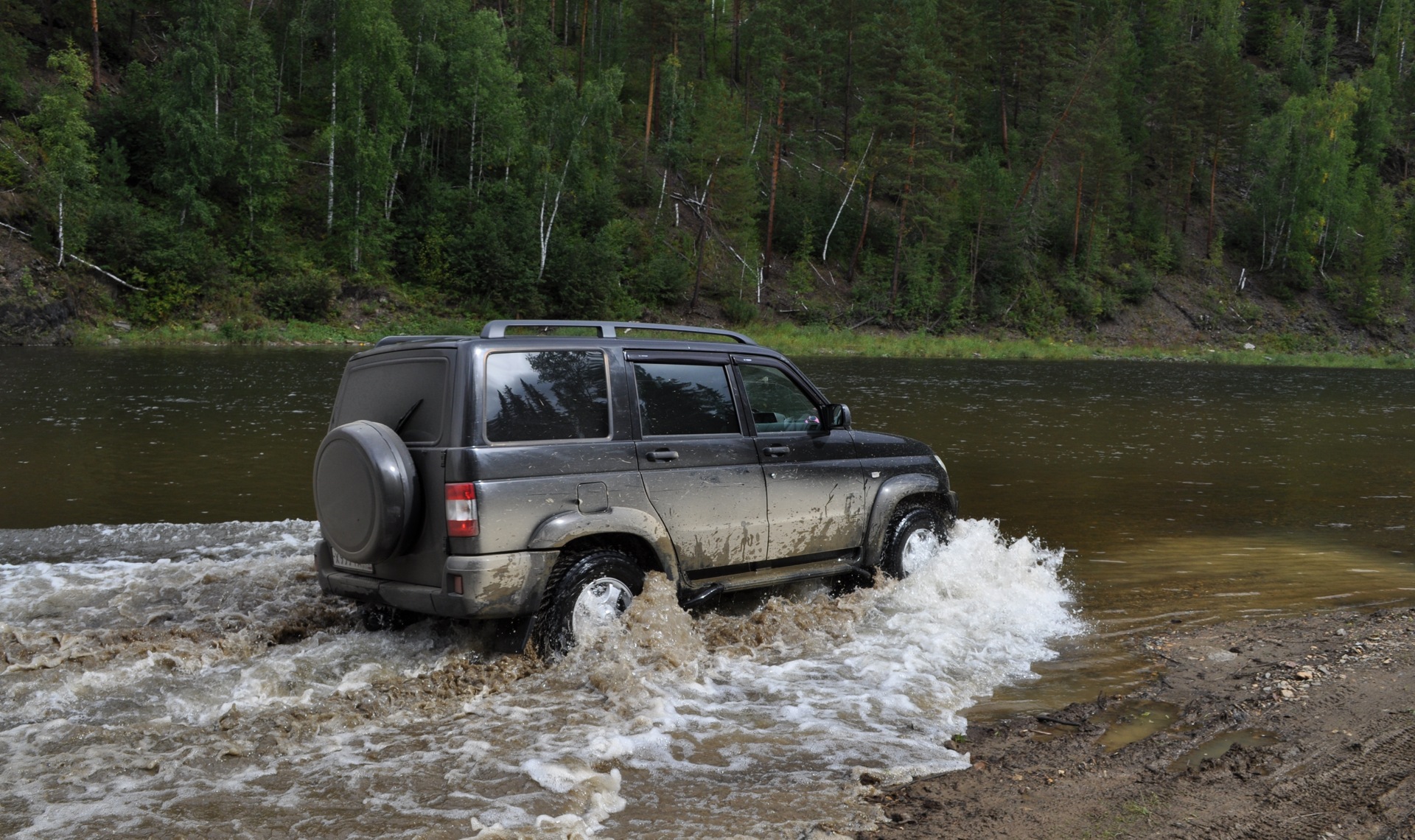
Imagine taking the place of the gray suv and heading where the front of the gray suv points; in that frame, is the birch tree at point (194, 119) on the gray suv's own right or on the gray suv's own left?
on the gray suv's own left

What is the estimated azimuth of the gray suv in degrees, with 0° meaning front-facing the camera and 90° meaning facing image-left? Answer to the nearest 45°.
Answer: approximately 225°

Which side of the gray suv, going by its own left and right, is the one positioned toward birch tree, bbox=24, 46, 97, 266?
left
